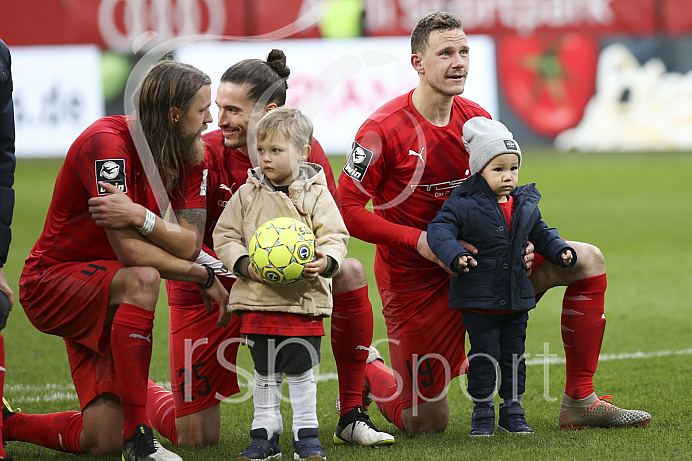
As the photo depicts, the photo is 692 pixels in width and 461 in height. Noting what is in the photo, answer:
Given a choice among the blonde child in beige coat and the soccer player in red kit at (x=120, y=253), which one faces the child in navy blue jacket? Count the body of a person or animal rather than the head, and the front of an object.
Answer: the soccer player in red kit

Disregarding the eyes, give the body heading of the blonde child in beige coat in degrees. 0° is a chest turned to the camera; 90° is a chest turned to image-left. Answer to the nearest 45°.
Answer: approximately 0°

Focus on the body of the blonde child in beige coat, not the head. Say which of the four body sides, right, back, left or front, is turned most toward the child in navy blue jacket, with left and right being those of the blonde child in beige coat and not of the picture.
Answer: left

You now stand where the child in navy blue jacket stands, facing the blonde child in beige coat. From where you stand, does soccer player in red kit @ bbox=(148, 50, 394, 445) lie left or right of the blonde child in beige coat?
right

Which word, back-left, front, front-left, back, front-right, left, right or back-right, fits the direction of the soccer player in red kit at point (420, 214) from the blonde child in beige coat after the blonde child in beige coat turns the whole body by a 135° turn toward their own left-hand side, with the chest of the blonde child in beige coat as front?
front

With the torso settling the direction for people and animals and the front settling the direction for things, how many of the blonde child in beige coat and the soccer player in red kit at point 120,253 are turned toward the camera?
1

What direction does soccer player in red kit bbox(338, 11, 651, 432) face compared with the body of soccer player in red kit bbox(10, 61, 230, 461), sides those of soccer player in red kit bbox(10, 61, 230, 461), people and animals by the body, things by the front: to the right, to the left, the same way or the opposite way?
to the right

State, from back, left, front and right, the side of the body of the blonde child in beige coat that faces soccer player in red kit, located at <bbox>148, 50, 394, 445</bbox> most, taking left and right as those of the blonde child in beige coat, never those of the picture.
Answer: back

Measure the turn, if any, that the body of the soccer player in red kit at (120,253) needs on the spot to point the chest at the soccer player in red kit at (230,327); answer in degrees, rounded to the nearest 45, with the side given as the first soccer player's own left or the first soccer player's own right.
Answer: approximately 45° to the first soccer player's own left

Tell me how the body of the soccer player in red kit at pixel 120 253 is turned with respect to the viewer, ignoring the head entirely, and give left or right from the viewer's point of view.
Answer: facing to the right of the viewer

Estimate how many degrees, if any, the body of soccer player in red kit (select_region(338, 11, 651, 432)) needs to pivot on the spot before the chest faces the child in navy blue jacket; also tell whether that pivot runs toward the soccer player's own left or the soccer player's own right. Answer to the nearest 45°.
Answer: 0° — they already face them
